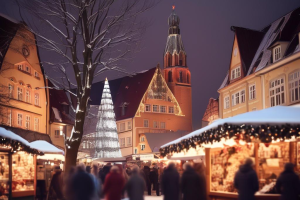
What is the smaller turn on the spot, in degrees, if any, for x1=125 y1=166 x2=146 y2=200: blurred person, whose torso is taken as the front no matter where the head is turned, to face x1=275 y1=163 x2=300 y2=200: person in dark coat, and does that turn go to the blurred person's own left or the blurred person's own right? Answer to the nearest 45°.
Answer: approximately 135° to the blurred person's own right

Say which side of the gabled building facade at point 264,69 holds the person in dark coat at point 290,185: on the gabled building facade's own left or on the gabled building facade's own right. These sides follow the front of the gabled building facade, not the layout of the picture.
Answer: on the gabled building facade's own left

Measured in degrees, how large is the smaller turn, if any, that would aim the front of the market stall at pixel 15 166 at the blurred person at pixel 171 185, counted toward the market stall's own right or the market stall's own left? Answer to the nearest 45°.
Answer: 0° — it already faces them

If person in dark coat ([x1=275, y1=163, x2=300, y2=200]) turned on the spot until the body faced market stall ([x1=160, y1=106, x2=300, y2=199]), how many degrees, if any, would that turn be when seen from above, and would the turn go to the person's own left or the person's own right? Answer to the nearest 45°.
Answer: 0° — they already face it

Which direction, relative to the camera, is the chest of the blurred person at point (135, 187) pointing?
away from the camera

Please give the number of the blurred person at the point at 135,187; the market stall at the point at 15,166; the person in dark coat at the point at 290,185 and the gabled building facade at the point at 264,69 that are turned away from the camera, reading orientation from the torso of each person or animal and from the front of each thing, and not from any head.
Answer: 2

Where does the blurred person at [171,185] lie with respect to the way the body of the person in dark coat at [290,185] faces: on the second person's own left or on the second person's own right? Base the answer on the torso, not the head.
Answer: on the second person's own left

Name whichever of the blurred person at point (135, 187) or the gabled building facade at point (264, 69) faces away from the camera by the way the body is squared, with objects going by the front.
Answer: the blurred person

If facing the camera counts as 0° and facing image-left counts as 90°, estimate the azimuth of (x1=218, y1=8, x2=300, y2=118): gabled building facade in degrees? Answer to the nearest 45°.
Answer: approximately 45°

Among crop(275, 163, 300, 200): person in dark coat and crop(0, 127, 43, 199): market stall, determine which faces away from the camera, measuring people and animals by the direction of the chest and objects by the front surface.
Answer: the person in dark coat

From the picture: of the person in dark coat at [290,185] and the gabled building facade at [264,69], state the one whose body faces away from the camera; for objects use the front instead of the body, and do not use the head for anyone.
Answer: the person in dark coat

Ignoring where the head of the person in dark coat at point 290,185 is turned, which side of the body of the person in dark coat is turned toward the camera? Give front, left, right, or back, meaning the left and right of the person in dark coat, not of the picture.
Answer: back
